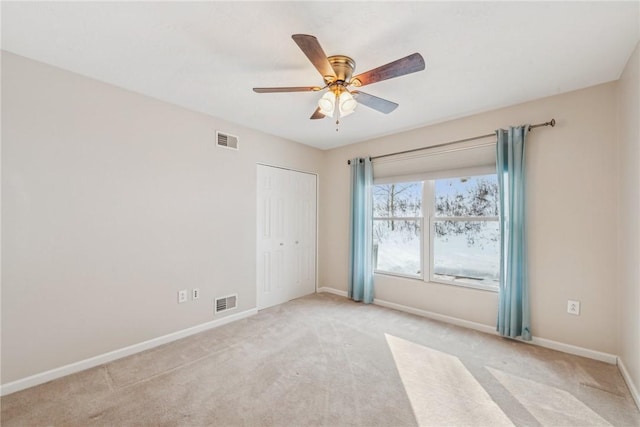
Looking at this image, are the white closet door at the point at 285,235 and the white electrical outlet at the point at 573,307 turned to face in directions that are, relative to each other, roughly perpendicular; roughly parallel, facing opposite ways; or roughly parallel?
roughly perpendicular

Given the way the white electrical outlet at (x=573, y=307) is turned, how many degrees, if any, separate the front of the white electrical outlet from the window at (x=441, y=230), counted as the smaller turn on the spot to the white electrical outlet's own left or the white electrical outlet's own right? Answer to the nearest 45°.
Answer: approximately 90° to the white electrical outlet's own right

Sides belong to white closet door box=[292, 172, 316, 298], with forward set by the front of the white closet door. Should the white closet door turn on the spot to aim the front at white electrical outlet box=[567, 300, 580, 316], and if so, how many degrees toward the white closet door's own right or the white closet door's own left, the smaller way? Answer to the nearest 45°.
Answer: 0° — it already faces it

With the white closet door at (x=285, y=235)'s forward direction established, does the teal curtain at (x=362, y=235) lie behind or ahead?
ahead

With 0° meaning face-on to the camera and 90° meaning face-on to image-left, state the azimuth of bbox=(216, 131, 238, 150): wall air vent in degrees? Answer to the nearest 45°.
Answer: approximately 315°

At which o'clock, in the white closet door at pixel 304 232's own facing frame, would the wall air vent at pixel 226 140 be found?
The wall air vent is roughly at 3 o'clock from the white closet door.

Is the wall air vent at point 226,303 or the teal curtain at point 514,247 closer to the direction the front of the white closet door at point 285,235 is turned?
the teal curtain

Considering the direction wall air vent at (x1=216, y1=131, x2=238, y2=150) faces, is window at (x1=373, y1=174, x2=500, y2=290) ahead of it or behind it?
ahead

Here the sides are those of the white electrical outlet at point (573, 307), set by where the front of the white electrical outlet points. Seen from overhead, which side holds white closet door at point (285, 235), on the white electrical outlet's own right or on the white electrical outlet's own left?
on the white electrical outlet's own right

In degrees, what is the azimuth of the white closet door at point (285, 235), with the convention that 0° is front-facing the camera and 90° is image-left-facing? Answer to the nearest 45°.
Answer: approximately 315°

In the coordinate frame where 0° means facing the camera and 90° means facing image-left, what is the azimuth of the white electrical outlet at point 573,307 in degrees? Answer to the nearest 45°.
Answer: approximately 0°

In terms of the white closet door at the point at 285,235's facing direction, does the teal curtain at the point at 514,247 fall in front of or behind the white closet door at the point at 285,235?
in front
